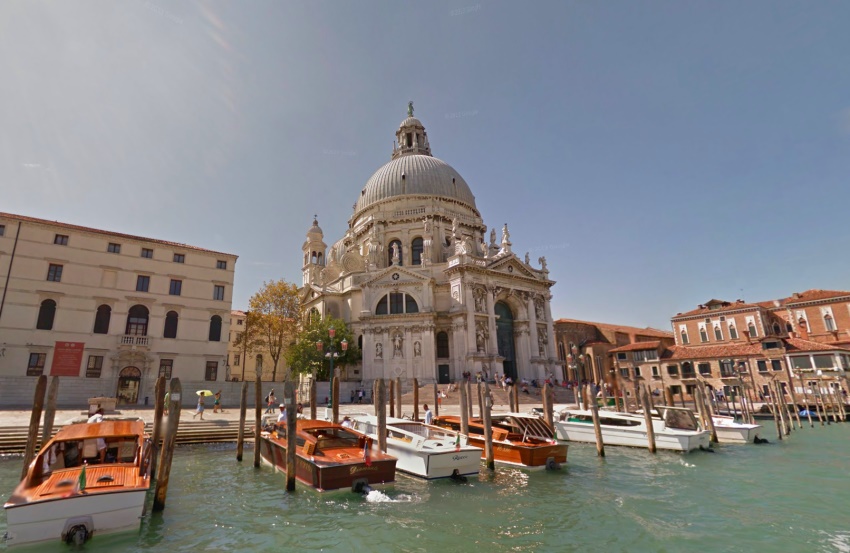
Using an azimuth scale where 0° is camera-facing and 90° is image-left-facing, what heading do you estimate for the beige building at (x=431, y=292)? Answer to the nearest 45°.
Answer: approximately 315°

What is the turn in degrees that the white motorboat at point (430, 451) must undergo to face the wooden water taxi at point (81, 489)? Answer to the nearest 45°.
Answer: approximately 90° to its left

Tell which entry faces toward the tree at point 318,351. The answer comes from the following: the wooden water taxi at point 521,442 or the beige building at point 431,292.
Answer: the wooden water taxi

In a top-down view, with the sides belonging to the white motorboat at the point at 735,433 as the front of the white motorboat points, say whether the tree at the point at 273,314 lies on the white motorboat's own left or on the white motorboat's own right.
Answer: on the white motorboat's own left

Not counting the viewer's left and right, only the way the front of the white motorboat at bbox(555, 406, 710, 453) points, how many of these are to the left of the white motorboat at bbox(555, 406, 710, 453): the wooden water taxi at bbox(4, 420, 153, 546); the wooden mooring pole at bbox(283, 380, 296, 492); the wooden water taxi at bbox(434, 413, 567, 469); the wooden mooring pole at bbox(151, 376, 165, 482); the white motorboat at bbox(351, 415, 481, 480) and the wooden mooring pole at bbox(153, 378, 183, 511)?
6

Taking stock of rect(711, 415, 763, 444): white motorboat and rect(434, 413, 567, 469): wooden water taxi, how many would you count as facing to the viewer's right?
0

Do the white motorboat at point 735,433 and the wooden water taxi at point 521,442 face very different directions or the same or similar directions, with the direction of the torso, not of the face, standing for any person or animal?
same or similar directions

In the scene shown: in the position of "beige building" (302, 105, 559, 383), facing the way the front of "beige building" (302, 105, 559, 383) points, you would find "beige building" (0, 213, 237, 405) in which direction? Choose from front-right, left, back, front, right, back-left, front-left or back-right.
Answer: right

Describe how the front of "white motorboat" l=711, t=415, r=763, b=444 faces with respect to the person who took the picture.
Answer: facing away from the viewer and to the left of the viewer

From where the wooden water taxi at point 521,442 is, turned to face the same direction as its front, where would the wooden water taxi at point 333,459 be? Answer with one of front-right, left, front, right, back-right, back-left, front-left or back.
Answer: left

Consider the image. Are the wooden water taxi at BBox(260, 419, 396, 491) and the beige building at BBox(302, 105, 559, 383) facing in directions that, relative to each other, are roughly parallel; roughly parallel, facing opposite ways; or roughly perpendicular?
roughly parallel, facing opposite ways

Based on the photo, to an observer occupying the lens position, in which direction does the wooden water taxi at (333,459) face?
facing away from the viewer and to the left of the viewer

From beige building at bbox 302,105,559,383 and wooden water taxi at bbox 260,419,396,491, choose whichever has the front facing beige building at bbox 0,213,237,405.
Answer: the wooden water taxi

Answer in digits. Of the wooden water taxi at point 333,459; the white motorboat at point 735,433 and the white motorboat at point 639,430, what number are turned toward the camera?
0

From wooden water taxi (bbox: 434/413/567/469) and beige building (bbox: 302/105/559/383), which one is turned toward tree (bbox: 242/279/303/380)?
the wooden water taxi

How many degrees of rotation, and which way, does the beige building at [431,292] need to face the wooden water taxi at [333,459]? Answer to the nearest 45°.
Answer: approximately 45° to its right

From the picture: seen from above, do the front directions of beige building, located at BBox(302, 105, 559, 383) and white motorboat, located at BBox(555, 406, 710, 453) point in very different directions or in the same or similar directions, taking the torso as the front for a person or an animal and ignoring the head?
very different directions

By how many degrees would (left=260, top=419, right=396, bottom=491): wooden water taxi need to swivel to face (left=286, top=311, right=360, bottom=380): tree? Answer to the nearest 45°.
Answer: approximately 45° to its right

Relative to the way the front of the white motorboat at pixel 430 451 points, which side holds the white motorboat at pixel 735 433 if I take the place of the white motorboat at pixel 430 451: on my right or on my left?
on my right

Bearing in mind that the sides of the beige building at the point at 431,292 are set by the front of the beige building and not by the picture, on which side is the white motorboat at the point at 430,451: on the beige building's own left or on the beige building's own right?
on the beige building's own right

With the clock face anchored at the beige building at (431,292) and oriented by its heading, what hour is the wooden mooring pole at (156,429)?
The wooden mooring pole is roughly at 2 o'clock from the beige building.

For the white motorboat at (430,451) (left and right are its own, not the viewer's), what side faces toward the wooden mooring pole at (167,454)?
left

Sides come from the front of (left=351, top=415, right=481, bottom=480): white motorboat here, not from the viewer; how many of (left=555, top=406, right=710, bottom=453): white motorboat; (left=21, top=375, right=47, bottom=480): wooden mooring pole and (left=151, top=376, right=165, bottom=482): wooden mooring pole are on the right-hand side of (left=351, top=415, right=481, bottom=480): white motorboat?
1
